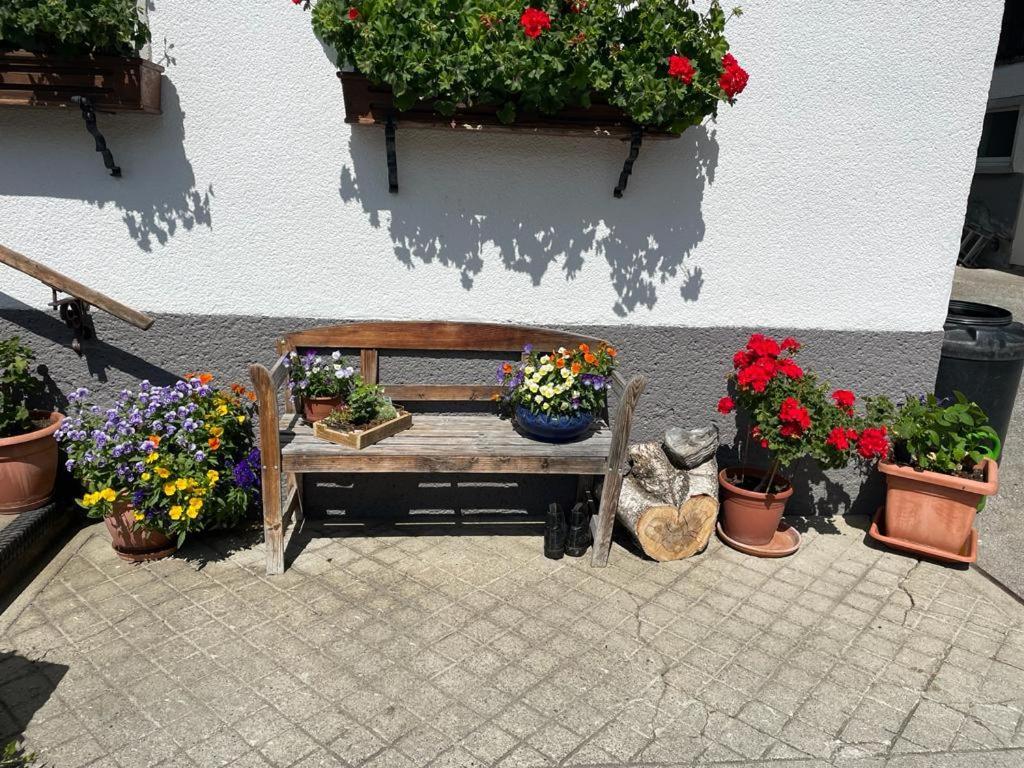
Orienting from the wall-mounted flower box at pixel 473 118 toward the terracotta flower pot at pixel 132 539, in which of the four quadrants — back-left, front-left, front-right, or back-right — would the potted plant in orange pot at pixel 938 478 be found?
back-left

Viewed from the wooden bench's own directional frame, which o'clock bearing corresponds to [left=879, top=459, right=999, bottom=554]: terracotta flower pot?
The terracotta flower pot is roughly at 9 o'clock from the wooden bench.

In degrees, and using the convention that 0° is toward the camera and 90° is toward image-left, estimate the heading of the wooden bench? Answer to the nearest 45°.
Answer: approximately 0°
